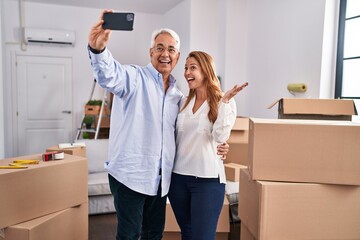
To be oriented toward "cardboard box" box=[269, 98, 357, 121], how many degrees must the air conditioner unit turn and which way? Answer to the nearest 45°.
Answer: approximately 45° to its left

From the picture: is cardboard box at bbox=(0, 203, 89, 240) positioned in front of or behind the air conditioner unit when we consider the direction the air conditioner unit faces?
in front

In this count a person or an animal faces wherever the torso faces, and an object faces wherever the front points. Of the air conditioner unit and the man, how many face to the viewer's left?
0

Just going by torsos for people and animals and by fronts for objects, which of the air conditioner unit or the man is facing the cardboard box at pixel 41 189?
the air conditioner unit

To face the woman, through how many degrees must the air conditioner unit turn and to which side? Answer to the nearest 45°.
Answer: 0° — it already faces them

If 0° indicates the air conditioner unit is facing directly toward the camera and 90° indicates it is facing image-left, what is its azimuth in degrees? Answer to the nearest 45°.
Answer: approximately 0°

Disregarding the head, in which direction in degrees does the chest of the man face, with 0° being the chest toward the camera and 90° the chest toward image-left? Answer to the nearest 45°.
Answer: approximately 315°

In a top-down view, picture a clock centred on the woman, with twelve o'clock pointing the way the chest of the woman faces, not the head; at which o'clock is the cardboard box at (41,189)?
The cardboard box is roughly at 2 o'clock from the woman.

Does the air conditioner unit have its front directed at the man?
yes

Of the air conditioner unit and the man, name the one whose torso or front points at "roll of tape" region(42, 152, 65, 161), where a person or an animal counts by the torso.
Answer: the air conditioner unit

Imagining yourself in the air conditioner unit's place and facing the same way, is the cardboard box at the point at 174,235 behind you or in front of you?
in front

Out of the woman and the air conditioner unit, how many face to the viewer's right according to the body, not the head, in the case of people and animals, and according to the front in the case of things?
0

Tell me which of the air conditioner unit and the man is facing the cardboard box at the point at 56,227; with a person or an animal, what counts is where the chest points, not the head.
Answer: the air conditioner unit

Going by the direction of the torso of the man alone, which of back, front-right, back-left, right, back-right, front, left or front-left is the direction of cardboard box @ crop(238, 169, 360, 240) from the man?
front-left
